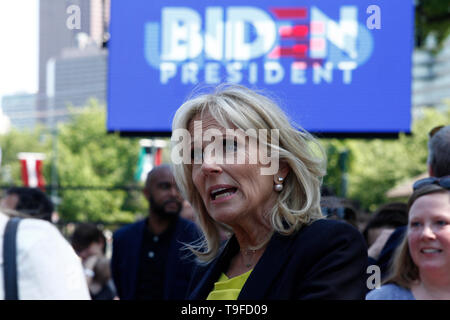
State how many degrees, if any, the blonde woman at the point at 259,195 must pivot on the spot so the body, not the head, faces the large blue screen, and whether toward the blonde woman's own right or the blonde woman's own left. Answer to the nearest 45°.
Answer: approximately 135° to the blonde woman's own right

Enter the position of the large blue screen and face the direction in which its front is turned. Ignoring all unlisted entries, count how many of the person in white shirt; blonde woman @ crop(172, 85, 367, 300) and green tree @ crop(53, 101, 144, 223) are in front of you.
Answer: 2

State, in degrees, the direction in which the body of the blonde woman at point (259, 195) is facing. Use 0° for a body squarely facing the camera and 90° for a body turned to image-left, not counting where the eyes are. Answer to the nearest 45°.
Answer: approximately 45°

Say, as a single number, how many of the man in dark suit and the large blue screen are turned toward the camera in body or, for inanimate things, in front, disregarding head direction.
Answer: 2

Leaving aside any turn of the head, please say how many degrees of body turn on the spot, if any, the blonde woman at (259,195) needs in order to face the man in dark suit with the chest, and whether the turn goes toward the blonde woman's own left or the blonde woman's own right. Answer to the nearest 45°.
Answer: approximately 135° to the blonde woman's own right

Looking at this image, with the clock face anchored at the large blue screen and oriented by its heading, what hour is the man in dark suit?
The man in dark suit is roughly at 1 o'clock from the large blue screen.

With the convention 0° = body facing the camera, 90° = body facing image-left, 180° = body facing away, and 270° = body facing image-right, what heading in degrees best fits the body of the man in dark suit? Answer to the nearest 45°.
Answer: approximately 0°

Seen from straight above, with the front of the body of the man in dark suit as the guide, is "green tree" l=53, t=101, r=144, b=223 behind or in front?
behind
